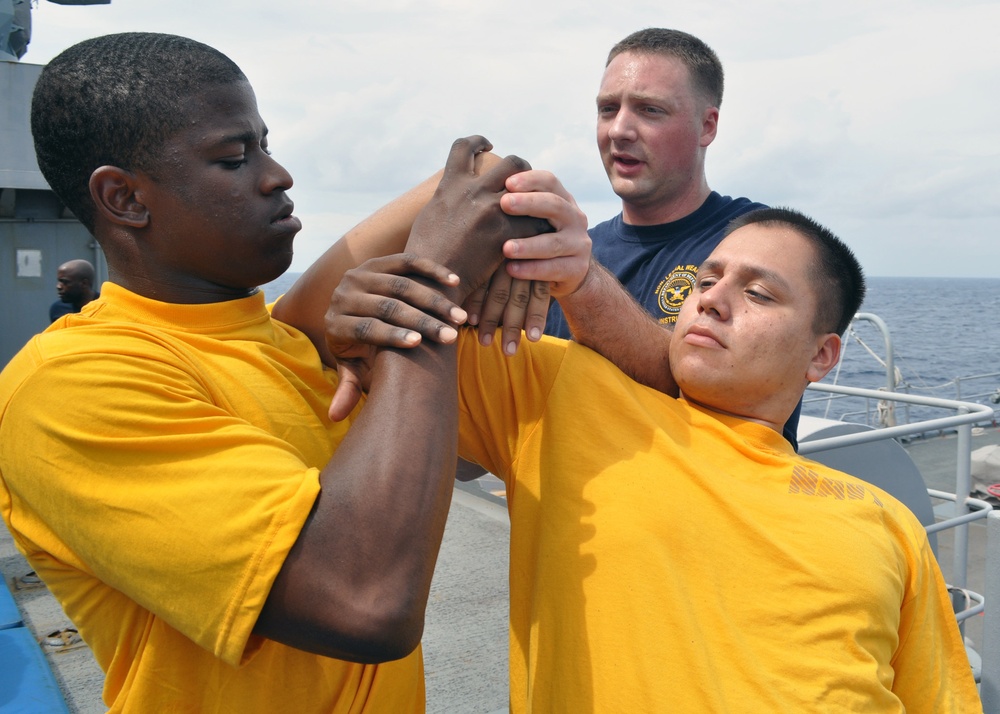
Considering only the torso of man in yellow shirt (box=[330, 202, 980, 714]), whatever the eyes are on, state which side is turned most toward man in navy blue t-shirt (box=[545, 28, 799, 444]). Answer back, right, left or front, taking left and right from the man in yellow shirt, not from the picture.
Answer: back

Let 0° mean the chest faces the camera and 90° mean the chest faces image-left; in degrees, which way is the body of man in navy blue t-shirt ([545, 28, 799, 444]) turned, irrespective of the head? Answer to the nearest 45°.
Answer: approximately 45°

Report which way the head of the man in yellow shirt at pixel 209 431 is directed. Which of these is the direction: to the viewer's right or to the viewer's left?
to the viewer's right

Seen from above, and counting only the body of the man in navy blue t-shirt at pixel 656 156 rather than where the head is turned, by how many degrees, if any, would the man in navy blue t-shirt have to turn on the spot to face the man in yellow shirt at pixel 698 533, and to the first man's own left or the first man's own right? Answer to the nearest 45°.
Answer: approximately 45° to the first man's own left

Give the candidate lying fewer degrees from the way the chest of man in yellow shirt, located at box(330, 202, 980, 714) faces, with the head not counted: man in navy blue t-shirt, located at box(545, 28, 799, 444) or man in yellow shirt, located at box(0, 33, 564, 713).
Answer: the man in yellow shirt

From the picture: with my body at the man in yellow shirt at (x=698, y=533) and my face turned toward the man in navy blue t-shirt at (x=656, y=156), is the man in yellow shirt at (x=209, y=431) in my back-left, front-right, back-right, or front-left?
back-left
